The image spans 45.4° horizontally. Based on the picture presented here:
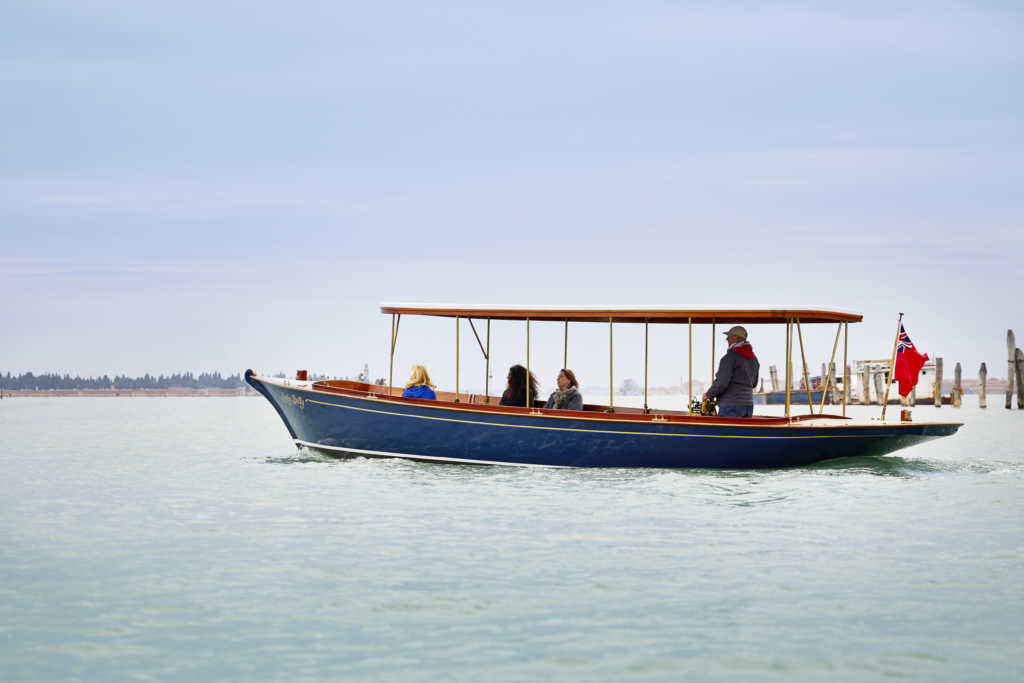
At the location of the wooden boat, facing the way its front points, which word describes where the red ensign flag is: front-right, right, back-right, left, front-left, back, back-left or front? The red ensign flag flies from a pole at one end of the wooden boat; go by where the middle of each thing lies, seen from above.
back

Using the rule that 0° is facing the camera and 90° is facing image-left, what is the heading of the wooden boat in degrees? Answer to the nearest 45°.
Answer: approximately 90°
